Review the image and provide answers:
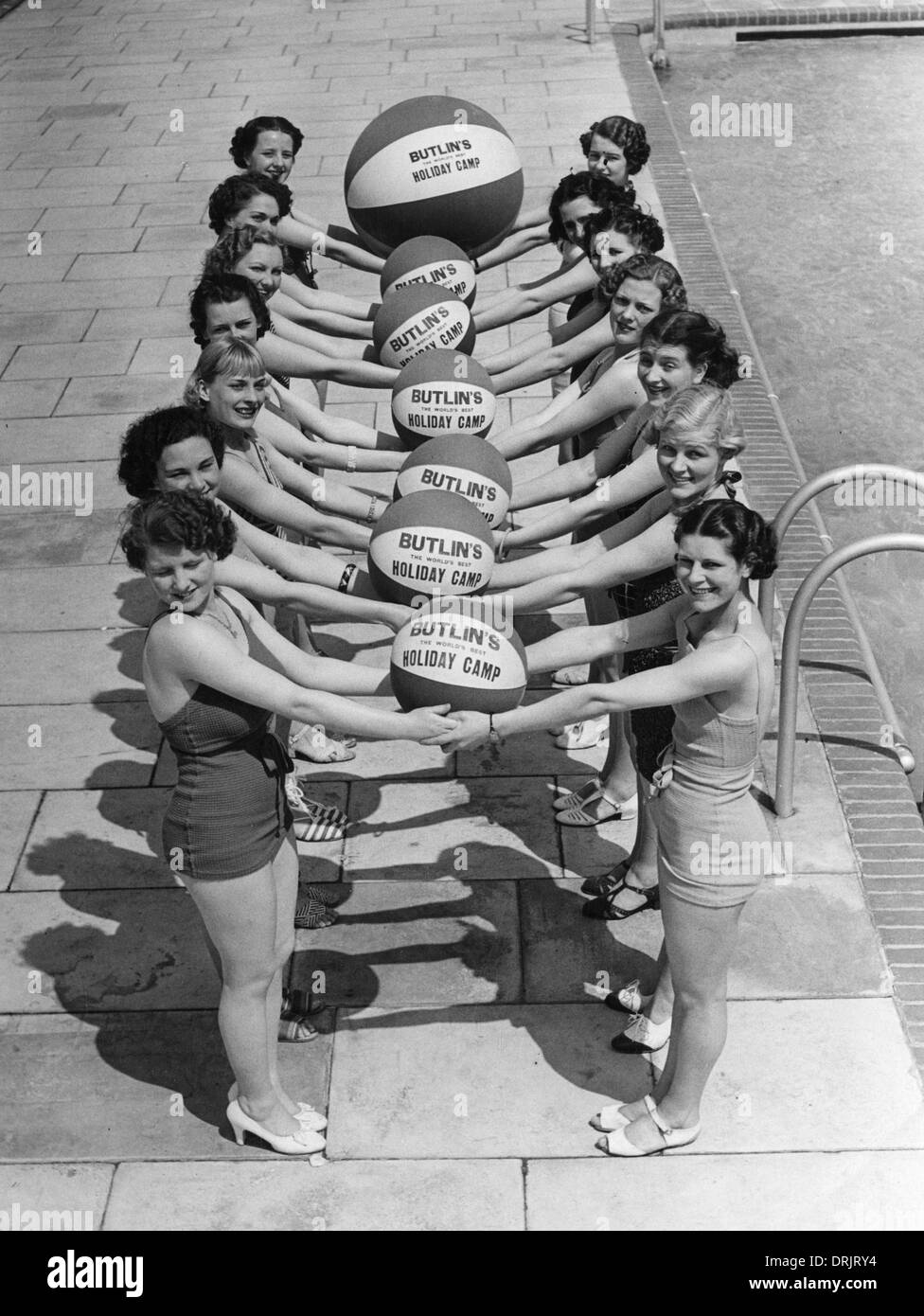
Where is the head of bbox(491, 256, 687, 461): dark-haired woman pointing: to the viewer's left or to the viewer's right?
to the viewer's left

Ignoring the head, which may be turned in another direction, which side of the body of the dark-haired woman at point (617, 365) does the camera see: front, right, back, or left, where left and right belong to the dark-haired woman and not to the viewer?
left

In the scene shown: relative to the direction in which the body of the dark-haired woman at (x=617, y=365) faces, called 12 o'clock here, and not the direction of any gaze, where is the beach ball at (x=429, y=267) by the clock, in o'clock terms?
The beach ball is roughly at 2 o'clock from the dark-haired woman.

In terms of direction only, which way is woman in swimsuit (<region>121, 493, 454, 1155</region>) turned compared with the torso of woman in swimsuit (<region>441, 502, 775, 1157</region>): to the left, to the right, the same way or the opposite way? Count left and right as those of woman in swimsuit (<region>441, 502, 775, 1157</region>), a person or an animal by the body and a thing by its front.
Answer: the opposite way

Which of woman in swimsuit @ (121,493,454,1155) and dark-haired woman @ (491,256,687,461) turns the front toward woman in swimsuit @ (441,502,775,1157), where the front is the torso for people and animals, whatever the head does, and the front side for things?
woman in swimsuit @ (121,493,454,1155)

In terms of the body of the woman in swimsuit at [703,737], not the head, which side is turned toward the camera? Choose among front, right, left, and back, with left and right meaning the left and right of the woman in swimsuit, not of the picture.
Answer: left

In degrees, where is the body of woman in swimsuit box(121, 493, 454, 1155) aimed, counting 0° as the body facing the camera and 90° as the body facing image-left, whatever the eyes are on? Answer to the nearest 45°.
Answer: approximately 270°

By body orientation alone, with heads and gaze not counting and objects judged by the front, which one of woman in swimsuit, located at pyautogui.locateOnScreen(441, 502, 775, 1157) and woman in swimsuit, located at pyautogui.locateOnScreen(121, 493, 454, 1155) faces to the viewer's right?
woman in swimsuit, located at pyautogui.locateOnScreen(121, 493, 454, 1155)

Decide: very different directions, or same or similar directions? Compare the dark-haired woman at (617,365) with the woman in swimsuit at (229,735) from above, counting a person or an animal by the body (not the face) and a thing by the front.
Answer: very different directions

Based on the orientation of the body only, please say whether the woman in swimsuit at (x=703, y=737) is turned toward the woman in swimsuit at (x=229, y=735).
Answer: yes
